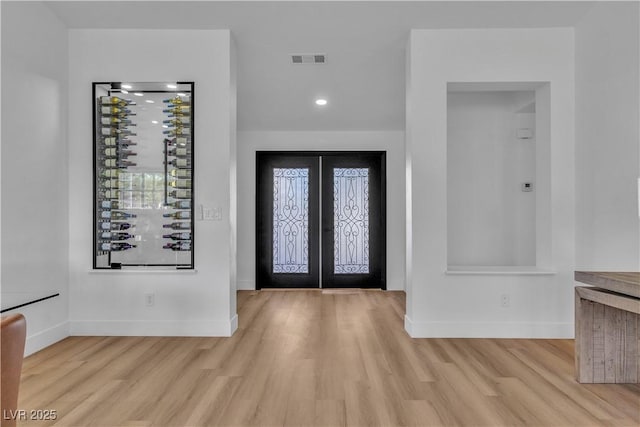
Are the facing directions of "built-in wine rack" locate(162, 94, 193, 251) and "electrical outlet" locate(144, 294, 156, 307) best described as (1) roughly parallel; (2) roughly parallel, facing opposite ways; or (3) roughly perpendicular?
roughly parallel

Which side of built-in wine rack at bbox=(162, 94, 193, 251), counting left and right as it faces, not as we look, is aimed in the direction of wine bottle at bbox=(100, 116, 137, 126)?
right

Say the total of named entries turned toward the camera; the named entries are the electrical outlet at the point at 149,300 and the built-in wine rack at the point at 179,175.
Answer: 2

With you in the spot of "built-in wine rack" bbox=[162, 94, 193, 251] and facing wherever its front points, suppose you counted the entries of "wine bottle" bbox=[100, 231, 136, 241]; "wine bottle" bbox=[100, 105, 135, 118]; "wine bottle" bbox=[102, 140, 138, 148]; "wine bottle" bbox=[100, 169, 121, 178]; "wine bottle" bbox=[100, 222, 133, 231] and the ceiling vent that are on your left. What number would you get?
1

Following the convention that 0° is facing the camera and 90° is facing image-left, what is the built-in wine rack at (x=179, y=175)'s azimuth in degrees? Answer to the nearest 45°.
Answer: approximately 0°

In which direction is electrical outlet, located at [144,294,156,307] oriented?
toward the camera

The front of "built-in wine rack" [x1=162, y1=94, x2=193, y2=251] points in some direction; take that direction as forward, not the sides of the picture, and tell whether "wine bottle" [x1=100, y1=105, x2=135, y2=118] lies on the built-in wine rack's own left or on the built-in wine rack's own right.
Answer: on the built-in wine rack's own right

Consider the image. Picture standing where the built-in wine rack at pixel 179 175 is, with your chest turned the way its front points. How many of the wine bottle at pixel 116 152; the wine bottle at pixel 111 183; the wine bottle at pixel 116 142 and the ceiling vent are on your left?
1

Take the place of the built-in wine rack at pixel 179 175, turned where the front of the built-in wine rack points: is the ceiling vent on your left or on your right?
on your left
